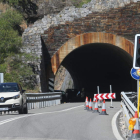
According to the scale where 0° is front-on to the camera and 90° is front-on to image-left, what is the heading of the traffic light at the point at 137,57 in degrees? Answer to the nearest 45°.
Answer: approximately 0°

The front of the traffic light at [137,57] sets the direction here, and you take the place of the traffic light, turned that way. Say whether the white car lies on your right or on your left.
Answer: on your right

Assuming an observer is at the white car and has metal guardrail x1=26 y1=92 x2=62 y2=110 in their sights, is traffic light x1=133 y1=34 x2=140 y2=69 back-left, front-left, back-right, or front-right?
back-right
